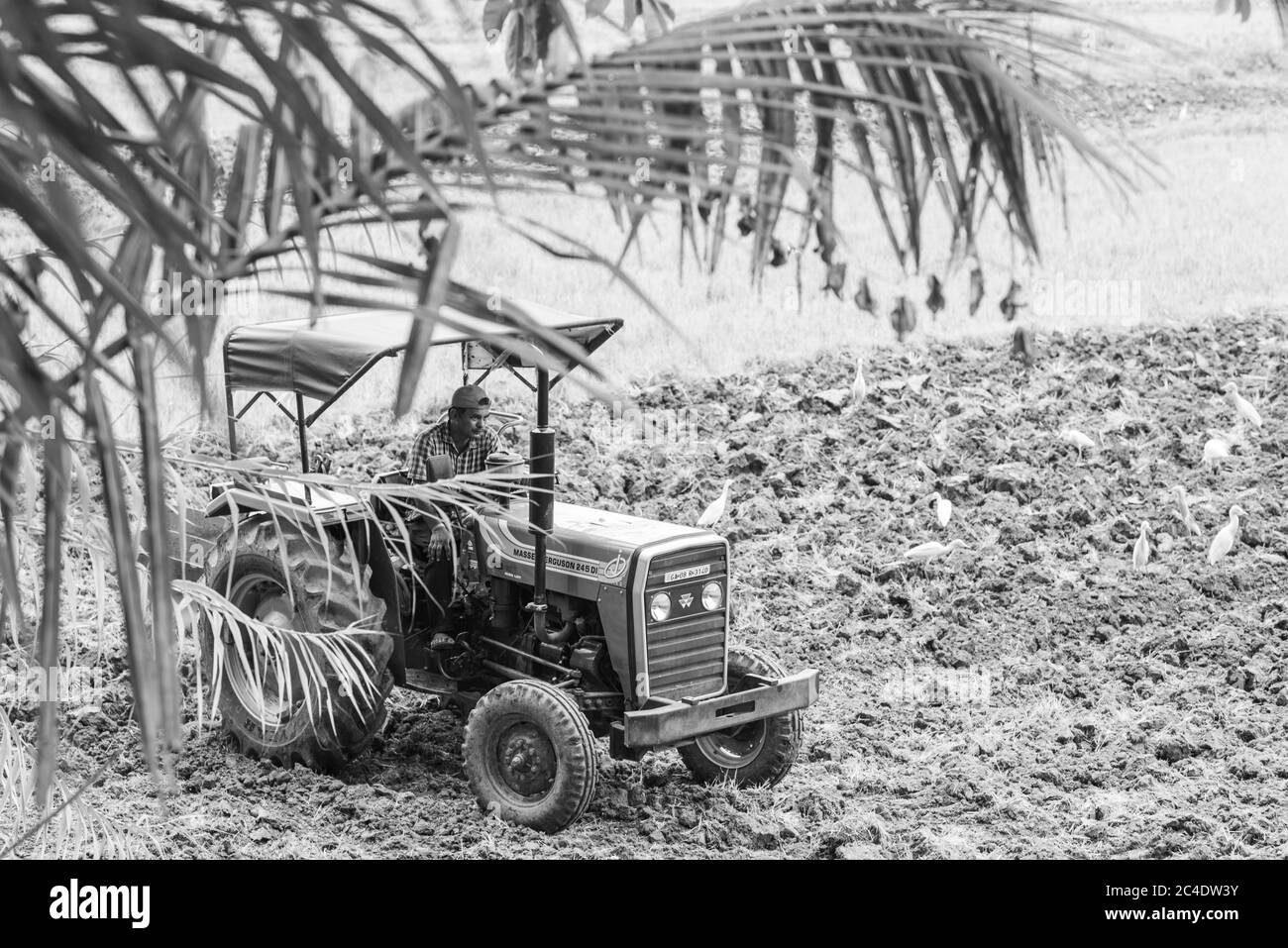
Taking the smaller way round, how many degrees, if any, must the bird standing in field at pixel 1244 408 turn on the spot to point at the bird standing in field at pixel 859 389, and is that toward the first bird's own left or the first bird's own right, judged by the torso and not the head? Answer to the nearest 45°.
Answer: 0° — it already faces it

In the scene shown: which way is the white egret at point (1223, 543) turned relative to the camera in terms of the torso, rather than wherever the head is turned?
to the viewer's right

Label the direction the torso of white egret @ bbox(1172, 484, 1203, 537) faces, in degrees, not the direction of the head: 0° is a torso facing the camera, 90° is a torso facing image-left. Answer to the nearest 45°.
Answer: approximately 90°

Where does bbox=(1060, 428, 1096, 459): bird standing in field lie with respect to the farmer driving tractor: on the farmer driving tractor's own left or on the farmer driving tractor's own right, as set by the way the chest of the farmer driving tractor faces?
on the farmer driving tractor's own left

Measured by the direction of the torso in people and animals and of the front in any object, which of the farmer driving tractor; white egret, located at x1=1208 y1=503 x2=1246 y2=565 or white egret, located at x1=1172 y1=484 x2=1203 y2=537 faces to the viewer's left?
white egret, located at x1=1172 y1=484 x2=1203 y2=537

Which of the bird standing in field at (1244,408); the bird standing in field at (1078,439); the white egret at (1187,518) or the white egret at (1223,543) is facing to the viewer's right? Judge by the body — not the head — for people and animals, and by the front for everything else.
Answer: the white egret at (1223,543)

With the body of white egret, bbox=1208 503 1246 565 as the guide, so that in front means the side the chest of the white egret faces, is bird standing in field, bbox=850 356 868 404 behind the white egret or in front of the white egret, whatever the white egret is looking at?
behind

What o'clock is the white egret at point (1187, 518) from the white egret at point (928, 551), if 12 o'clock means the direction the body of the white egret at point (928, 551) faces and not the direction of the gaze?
the white egret at point (1187, 518) is roughly at 11 o'clock from the white egret at point (928, 551).

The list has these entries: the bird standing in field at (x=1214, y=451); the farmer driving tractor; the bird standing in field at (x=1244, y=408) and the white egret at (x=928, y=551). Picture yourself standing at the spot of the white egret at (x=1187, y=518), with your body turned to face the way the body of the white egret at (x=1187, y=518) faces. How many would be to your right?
2

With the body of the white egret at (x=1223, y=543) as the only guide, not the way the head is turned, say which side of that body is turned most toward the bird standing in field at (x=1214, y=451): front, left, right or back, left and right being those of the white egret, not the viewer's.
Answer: left

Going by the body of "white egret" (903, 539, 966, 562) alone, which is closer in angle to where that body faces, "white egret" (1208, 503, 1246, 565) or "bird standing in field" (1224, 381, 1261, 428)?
the white egret

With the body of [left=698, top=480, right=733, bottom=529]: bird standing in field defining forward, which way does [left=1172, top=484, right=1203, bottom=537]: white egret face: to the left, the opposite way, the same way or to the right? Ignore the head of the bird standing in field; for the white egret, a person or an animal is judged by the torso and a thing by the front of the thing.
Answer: the opposite way

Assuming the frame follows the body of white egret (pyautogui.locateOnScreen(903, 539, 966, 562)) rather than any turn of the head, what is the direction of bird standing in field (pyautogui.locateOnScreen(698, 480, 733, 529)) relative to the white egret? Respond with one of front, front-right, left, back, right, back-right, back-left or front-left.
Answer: back
